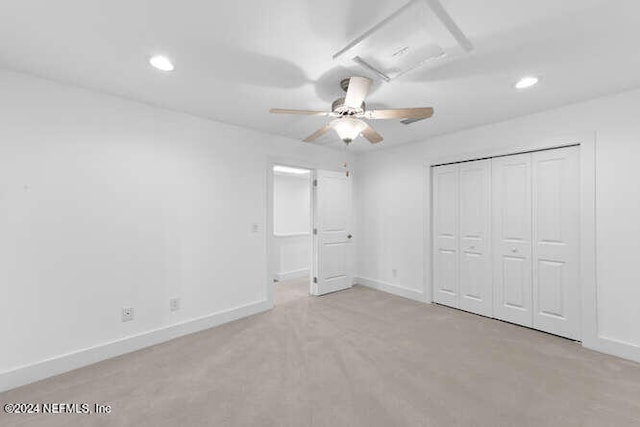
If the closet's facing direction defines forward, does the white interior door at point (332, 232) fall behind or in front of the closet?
in front

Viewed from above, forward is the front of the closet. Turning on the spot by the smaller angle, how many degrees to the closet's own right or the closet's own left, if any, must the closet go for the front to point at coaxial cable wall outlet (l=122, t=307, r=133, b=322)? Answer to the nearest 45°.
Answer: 0° — it already faces it

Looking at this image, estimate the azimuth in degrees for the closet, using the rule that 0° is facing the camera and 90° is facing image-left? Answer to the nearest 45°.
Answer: approximately 45°

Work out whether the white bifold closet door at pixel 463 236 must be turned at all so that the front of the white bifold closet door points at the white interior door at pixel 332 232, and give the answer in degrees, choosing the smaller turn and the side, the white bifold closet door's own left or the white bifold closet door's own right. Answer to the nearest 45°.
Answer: approximately 45° to the white bifold closet door's own right

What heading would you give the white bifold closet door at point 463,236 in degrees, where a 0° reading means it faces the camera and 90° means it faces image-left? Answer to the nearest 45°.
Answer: approximately 45°
